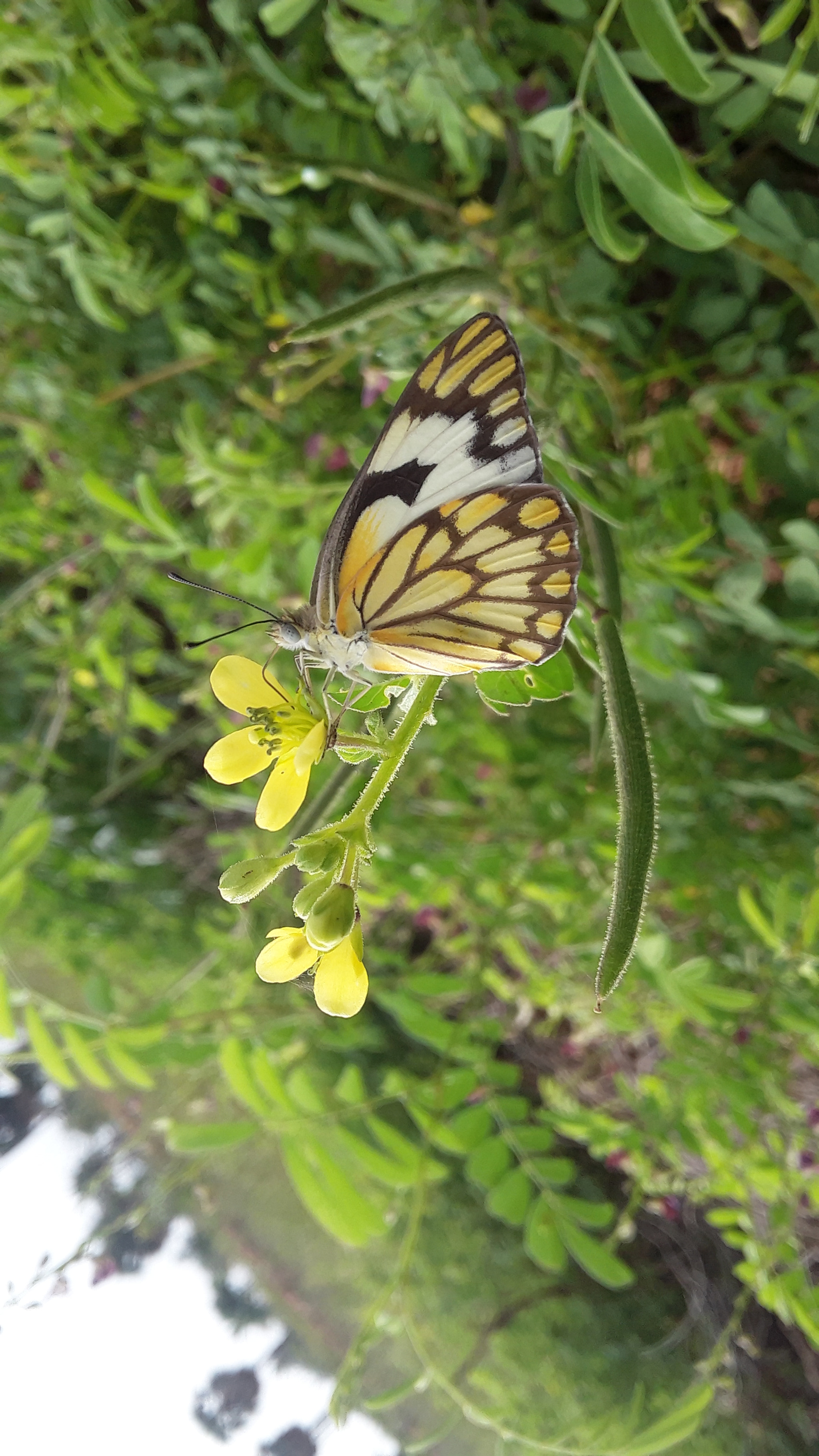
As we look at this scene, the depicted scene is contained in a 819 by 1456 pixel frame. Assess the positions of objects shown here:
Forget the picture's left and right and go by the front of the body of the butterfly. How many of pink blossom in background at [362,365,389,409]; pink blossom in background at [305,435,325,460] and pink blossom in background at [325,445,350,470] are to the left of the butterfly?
0

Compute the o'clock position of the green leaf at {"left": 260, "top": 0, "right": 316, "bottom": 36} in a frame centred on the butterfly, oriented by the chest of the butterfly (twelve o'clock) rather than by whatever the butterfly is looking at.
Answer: The green leaf is roughly at 2 o'clock from the butterfly.

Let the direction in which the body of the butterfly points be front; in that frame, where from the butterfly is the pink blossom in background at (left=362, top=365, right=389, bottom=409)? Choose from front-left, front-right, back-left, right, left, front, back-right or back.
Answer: right

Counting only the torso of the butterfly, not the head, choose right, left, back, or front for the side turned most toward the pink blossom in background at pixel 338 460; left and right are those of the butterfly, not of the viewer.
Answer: right

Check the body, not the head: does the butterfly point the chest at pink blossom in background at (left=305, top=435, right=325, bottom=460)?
no

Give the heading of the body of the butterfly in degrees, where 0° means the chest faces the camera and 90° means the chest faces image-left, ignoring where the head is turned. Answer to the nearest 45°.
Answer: approximately 90°
